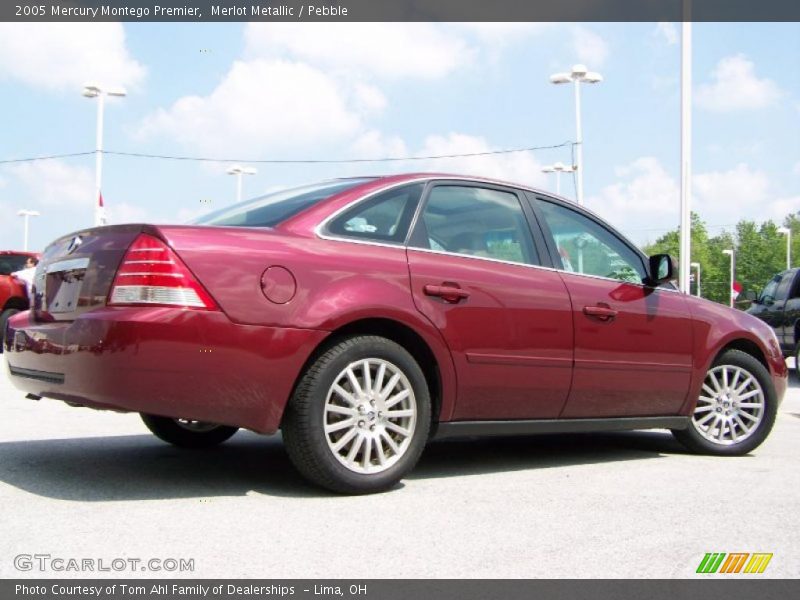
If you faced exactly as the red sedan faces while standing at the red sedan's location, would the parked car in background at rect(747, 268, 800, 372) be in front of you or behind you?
in front

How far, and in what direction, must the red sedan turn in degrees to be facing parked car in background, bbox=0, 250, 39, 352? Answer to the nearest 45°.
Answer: approximately 90° to its left

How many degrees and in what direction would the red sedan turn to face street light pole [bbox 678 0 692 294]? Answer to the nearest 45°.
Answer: approximately 45° to its left

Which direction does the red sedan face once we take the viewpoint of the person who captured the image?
facing away from the viewer and to the right of the viewer

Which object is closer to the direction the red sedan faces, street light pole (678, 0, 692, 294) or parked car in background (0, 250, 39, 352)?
the street light pole
